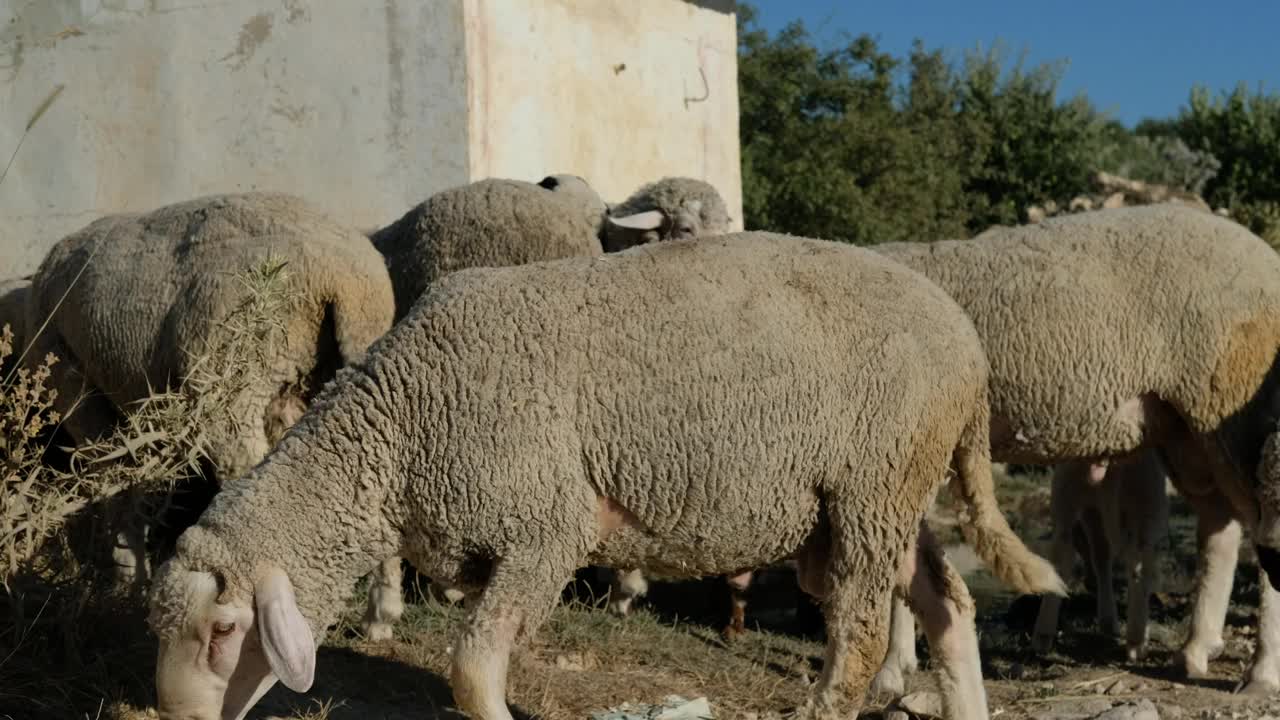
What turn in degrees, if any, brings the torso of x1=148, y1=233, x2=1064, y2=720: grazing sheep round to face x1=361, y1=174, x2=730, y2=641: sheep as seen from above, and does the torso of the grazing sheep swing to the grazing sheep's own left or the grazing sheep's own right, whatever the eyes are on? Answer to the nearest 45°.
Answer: approximately 90° to the grazing sheep's own right

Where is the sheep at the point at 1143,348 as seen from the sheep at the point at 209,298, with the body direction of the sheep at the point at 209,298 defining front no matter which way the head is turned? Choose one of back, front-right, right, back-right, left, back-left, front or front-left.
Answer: back

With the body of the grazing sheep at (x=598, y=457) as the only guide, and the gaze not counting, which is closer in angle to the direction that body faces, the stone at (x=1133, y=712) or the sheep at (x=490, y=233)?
the sheep

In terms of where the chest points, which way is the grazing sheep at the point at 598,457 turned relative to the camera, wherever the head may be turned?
to the viewer's left

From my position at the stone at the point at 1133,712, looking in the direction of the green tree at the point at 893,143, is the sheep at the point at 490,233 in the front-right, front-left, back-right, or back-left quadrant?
front-left

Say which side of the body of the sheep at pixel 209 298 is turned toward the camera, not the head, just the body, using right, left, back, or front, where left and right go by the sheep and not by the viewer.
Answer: left
